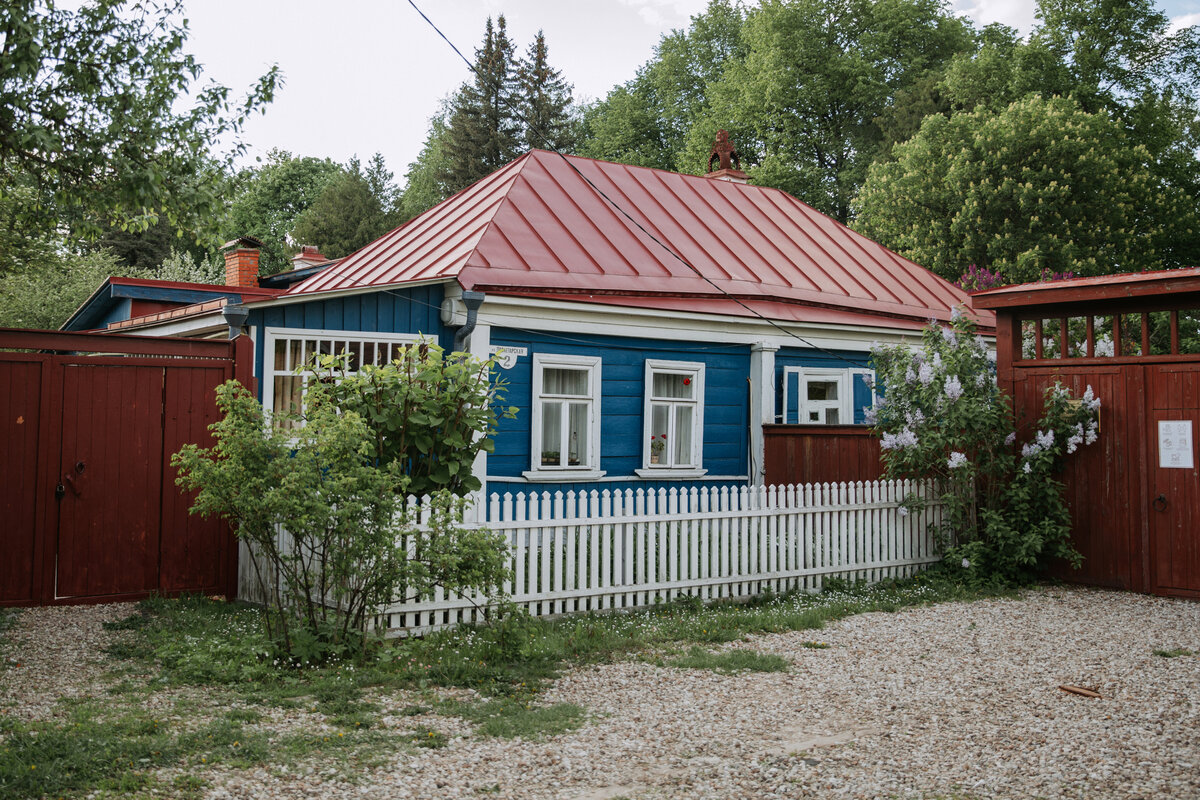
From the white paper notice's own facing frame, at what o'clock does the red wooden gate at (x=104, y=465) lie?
The red wooden gate is roughly at 2 o'clock from the white paper notice.

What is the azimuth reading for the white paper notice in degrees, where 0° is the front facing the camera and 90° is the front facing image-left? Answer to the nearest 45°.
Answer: approximately 0°

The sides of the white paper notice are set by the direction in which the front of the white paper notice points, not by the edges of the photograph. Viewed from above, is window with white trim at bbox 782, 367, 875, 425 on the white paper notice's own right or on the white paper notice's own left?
on the white paper notice's own right

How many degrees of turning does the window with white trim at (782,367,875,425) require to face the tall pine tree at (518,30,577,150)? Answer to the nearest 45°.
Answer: approximately 135° to its right

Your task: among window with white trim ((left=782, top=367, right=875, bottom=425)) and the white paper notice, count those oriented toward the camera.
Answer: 2

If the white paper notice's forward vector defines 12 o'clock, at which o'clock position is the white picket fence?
The white picket fence is roughly at 2 o'clock from the white paper notice.

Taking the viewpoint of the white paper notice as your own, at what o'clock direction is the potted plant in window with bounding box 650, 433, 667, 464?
The potted plant in window is roughly at 3 o'clock from the white paper notice.

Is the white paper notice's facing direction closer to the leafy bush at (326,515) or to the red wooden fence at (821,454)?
the leafy bush

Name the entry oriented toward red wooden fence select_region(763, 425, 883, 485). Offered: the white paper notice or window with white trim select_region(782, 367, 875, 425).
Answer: the window with white trim

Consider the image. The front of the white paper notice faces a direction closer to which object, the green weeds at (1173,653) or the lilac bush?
the green weeds

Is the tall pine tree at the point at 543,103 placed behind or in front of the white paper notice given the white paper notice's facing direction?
behind
